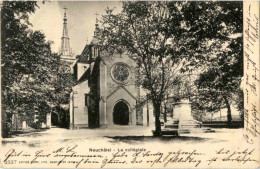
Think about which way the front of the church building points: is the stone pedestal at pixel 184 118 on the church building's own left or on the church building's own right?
on the church building's own left

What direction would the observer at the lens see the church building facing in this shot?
facing the viewer

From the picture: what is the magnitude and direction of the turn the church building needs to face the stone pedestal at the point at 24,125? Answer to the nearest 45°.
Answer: approximately 90° to its right

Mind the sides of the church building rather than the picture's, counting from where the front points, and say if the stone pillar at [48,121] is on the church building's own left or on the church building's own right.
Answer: on the church building's own right
